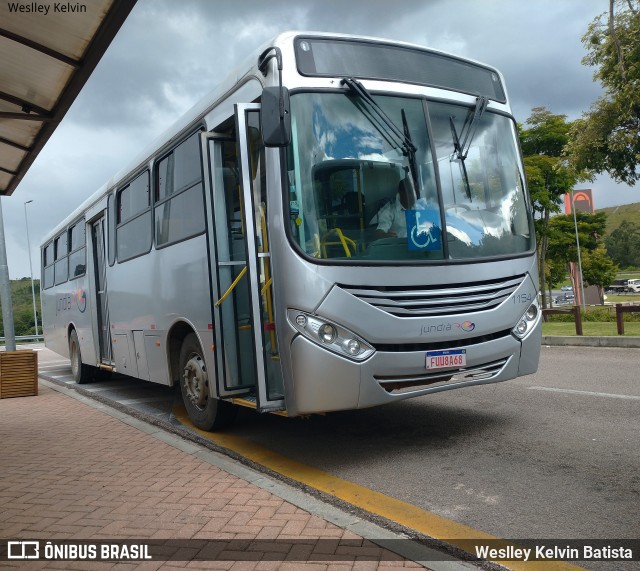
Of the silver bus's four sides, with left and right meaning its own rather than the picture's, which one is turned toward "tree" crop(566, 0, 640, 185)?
left

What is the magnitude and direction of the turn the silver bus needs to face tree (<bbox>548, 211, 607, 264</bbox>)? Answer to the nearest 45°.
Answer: approximately 90° to its left

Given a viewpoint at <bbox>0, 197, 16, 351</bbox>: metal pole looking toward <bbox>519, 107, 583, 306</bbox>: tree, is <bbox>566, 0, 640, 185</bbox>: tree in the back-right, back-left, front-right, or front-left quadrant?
front-right

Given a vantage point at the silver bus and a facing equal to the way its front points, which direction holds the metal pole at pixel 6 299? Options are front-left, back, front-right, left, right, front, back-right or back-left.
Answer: back

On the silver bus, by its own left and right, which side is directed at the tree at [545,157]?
left

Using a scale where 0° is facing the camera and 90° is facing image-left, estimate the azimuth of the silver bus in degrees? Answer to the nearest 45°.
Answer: approximately 315°

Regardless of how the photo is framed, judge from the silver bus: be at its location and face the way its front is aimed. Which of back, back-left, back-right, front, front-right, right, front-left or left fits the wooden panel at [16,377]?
back
